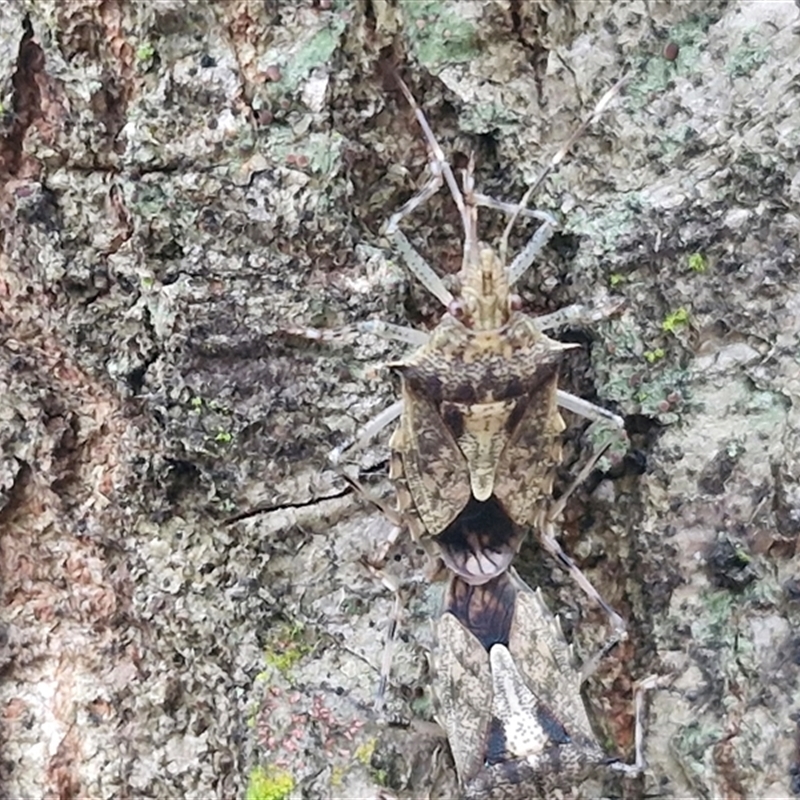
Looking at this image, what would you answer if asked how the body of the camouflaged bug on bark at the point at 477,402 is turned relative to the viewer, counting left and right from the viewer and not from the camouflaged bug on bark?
facing away from the viewer

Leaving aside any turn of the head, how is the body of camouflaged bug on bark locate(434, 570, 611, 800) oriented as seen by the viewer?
toward the camera

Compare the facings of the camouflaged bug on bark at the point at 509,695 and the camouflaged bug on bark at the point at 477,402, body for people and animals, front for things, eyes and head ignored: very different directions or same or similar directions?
very different directions
